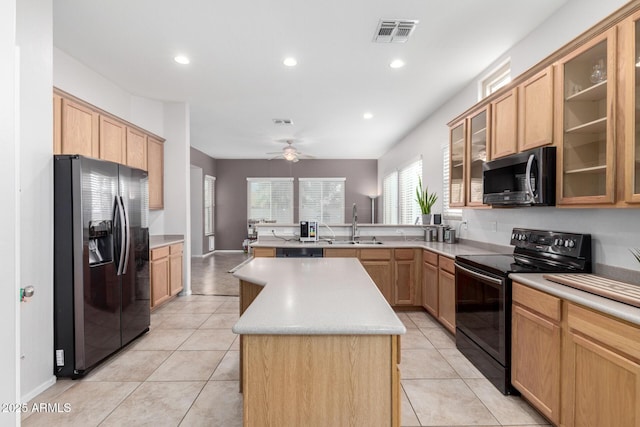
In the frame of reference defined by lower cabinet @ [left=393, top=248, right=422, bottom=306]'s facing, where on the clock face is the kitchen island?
The kitchen island is roughly at 12 o'clock from the lower cabinet.

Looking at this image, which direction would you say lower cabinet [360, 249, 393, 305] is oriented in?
toward the camera

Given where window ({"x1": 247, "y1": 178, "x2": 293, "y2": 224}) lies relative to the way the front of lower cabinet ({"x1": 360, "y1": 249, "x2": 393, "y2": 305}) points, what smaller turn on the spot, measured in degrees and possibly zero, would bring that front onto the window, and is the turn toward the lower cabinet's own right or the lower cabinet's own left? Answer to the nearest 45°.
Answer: approximately 135° to the lower cabinet's own right

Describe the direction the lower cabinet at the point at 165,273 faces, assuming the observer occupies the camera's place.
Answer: facing the viewer and to the right of the viewer

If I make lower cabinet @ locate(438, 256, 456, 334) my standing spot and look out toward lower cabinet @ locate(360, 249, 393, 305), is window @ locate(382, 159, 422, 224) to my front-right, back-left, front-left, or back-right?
front-right

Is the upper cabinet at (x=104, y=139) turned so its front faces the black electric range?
yes

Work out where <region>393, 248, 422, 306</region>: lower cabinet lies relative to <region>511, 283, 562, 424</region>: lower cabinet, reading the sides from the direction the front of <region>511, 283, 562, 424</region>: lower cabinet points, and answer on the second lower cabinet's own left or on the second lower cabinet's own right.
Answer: on the second lower cabinet's own right

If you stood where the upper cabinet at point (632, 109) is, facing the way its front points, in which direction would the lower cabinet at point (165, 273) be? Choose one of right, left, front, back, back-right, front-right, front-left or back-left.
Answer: front

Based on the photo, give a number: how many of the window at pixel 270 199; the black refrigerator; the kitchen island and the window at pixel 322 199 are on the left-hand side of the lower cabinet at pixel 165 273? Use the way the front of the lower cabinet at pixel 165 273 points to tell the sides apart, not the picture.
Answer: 2

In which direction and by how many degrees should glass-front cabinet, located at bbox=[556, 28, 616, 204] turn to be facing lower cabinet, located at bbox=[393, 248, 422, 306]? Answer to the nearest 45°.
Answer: approximately 90° to its right

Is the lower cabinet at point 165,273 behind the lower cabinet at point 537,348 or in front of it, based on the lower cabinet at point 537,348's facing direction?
in front

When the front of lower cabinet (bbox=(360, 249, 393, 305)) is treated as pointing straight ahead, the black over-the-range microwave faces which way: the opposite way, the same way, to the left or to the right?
to the right

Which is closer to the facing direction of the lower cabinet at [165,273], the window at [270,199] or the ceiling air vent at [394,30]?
the ceiling air vent

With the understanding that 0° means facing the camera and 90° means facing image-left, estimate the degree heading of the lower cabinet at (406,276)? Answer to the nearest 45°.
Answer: approximately 0°
